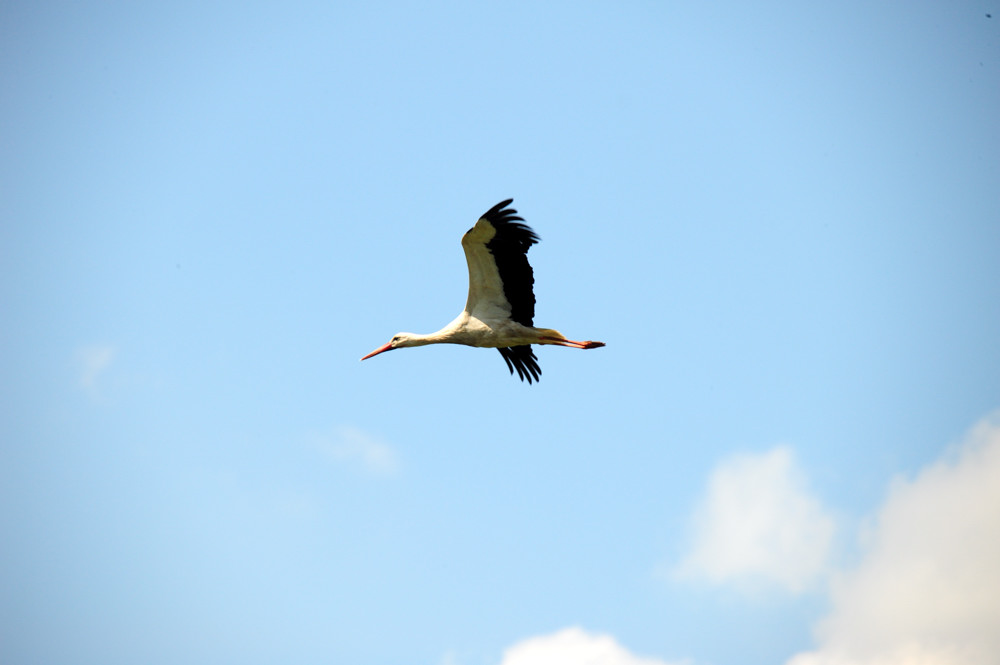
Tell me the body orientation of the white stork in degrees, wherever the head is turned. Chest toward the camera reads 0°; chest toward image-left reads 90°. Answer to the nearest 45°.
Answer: approximately 90°
